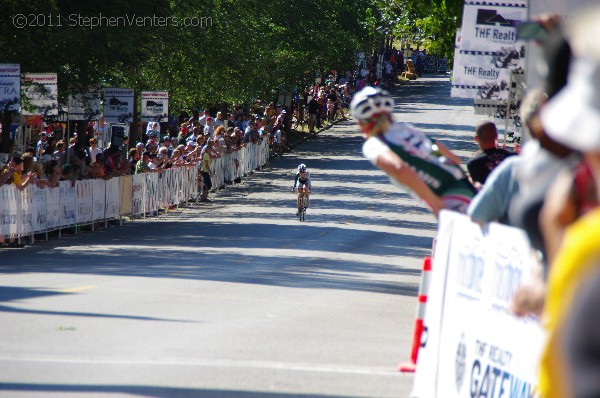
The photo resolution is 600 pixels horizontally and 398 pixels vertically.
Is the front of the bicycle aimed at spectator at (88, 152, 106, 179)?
no

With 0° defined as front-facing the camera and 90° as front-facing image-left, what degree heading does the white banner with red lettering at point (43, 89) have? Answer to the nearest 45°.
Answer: approximately 0°

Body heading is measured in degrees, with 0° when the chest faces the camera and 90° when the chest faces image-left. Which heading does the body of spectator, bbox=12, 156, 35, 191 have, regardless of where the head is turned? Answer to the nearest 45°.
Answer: approximately 270°

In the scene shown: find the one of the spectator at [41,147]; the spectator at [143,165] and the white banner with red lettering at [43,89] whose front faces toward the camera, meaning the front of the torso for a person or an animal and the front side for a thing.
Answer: the white banner with red lettering

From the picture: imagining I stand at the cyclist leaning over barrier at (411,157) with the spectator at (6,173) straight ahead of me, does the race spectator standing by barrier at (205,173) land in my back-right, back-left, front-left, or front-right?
front-right

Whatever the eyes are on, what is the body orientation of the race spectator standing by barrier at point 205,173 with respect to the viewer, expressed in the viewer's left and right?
facing to the right of the viewer

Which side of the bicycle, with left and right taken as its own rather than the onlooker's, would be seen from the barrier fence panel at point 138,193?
right

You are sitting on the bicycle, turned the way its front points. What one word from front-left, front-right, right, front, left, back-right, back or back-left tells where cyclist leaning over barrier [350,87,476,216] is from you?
front

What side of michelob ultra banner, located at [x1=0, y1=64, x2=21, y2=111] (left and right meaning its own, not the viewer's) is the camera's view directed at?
front

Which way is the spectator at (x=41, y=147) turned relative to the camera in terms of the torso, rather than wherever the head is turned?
to the viewer's right

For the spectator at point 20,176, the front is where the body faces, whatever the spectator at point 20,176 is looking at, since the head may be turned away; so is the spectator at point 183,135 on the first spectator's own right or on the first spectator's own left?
on the first spectator's own left

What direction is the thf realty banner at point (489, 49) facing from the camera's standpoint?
toward the camera

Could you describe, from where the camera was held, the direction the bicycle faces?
facing the viewer

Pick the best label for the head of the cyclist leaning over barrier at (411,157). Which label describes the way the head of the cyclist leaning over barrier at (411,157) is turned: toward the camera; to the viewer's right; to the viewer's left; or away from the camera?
away from the camera

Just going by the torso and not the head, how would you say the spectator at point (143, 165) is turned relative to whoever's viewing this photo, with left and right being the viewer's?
facing to the right of the viewer

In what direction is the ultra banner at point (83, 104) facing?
toward the camera
